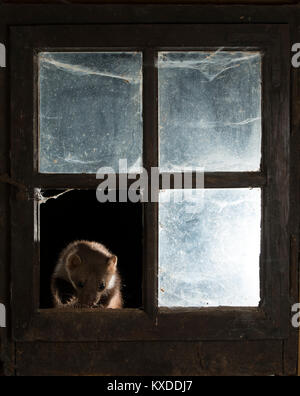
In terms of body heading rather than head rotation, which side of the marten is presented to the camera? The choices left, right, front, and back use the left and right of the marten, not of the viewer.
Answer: front
